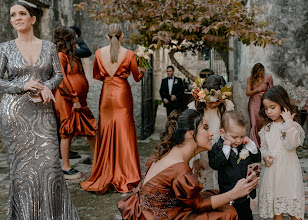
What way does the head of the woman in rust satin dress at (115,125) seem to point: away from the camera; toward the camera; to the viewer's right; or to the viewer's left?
away from the camera

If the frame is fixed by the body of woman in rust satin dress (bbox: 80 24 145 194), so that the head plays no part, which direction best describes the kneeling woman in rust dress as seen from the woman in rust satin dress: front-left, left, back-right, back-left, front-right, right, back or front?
back

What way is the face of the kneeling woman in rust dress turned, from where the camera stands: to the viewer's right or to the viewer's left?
to the viewer's right

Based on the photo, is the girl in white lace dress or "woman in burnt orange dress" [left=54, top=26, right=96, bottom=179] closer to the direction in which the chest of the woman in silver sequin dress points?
the girl in white lace dress

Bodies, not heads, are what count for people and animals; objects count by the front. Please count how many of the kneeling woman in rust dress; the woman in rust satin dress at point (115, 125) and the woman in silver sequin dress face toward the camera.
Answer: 1

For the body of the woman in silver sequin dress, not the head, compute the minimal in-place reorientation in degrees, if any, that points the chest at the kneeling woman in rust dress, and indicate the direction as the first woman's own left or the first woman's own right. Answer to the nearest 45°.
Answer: approximately 45° to the first woman's own left

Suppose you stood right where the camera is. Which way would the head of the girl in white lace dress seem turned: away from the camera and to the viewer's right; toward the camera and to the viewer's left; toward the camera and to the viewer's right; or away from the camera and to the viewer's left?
toward the camera and to the viewer's left

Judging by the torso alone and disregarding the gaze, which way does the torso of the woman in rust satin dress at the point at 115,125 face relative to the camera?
away from the camera

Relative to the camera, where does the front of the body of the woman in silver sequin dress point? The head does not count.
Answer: toward the camera

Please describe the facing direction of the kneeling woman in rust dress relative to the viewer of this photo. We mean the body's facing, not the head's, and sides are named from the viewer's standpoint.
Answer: facing to the right of the viewer

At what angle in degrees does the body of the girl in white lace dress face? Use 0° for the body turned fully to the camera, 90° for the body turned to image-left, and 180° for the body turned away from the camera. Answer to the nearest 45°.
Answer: approximately 45°

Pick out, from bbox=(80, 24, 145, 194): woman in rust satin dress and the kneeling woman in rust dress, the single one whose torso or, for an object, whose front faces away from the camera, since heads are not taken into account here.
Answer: the woman in rust satin dress
